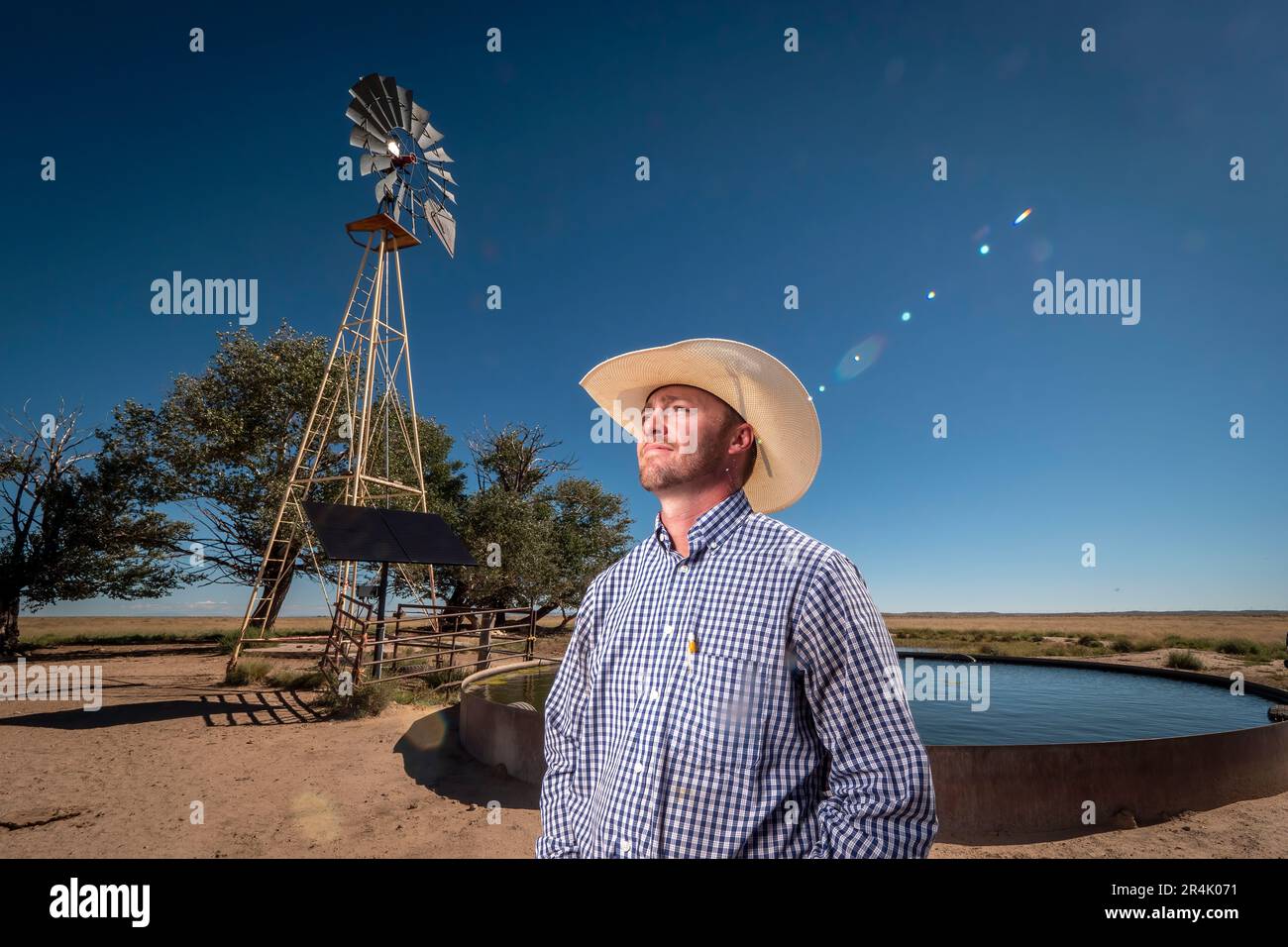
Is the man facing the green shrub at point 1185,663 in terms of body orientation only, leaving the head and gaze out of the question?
no

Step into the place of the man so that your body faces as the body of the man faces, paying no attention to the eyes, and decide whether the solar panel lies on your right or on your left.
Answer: on your right

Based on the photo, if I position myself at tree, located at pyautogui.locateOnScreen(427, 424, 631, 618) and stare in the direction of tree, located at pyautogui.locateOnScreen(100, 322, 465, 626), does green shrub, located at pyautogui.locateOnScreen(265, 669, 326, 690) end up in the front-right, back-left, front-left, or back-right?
front-left

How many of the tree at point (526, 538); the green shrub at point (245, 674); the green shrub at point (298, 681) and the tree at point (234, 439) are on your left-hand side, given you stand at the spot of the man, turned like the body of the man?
0

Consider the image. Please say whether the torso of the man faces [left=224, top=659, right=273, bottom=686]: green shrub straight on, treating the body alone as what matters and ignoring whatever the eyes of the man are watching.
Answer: no

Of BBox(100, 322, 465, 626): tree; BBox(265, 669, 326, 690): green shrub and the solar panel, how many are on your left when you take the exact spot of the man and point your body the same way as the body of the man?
0

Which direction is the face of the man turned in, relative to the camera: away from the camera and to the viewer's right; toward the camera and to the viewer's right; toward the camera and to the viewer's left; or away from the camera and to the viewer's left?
toward the camera and to the viewer's left

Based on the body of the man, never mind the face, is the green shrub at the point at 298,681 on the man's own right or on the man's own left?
on the man's own right

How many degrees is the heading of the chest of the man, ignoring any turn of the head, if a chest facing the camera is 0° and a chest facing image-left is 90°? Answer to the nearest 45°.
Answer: approximately 45°
